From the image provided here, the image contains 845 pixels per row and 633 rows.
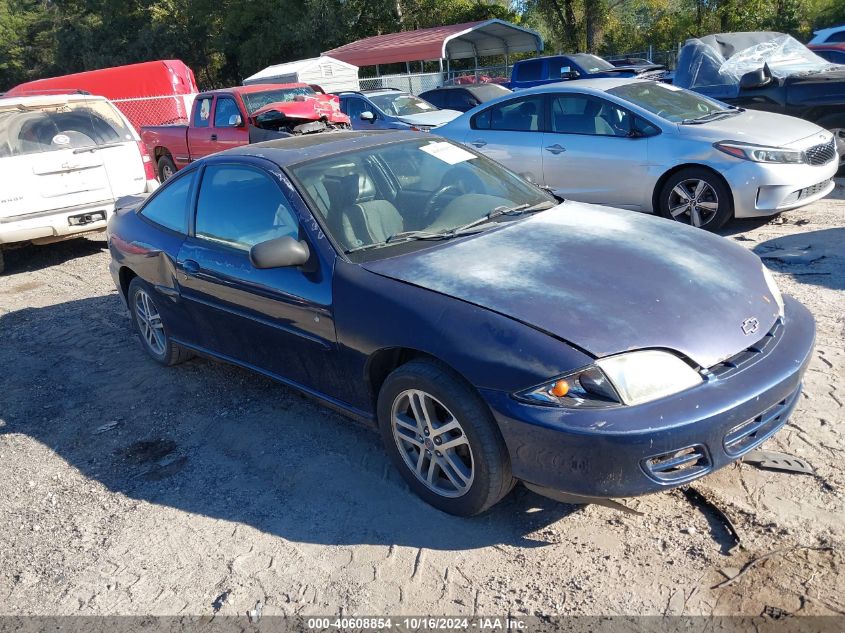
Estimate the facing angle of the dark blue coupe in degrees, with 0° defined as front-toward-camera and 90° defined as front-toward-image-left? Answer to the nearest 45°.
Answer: approximately 315°

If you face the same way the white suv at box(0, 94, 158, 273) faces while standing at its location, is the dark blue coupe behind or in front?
behind

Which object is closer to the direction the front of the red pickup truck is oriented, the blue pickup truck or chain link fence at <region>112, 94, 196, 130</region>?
the blue pickup truck

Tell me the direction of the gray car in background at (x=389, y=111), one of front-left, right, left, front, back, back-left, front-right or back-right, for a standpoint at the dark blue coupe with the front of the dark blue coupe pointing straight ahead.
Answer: back-left

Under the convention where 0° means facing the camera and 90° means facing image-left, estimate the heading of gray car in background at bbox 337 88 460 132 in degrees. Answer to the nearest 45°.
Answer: approximately 315°

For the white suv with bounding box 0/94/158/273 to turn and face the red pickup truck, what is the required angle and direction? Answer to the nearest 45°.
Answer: approximately 90° to its right

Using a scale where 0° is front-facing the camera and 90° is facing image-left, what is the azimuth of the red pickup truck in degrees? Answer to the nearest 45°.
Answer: approximately 315°

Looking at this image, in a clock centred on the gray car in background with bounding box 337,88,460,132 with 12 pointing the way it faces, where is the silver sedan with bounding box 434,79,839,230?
The silver sedan is roughly at 1 o'clock from the gray car in background.

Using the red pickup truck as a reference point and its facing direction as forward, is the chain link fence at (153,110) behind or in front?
behind

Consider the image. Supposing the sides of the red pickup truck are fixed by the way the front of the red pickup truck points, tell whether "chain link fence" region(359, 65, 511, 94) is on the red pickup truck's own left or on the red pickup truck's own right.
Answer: on the red pickup truck's own left

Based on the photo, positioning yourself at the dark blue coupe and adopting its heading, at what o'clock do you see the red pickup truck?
The red pickup truck is roughly at 7 o'clock from the dark blue coupe.
